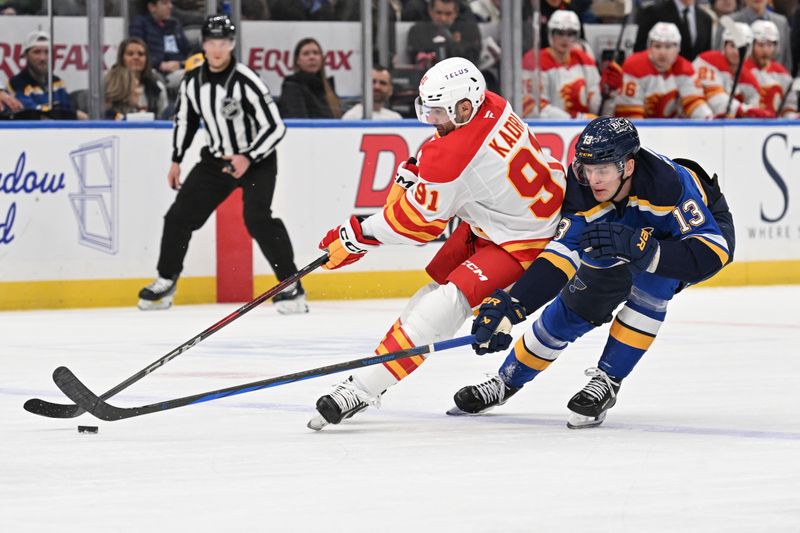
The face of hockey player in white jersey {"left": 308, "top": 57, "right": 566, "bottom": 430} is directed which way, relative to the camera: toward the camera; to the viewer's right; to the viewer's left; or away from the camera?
to the viewer's left

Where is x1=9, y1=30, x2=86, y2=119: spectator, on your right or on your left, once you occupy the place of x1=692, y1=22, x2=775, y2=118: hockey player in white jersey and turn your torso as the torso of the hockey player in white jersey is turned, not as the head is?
on your right

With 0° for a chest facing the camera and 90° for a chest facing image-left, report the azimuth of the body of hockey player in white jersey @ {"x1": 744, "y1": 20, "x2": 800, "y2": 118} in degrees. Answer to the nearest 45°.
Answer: approximately 0°

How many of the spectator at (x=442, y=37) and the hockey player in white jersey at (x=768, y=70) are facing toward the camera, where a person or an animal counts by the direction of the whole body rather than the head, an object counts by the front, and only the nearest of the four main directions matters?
2
